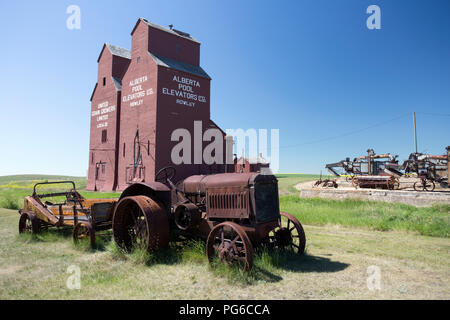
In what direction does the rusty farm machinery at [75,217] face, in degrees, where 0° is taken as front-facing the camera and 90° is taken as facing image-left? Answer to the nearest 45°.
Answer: approximately 315°

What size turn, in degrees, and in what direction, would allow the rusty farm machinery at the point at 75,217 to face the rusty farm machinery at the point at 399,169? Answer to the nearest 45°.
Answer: approximately 45° to its left

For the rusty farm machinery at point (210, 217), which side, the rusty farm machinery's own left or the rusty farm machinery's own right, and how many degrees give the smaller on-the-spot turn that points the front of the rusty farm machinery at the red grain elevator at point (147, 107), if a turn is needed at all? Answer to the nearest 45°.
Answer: approximately 135° to the rusty farm machinery's own left

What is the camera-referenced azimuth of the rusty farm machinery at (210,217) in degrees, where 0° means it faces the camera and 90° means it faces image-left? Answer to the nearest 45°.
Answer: approximately 315°

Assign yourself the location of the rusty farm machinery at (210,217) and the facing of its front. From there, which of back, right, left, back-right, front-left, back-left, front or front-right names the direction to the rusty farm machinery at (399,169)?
left

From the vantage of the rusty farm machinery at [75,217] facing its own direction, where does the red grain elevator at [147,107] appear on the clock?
The red grain elevator is roughly at 8 o'clock from the rusty farm machinery.
